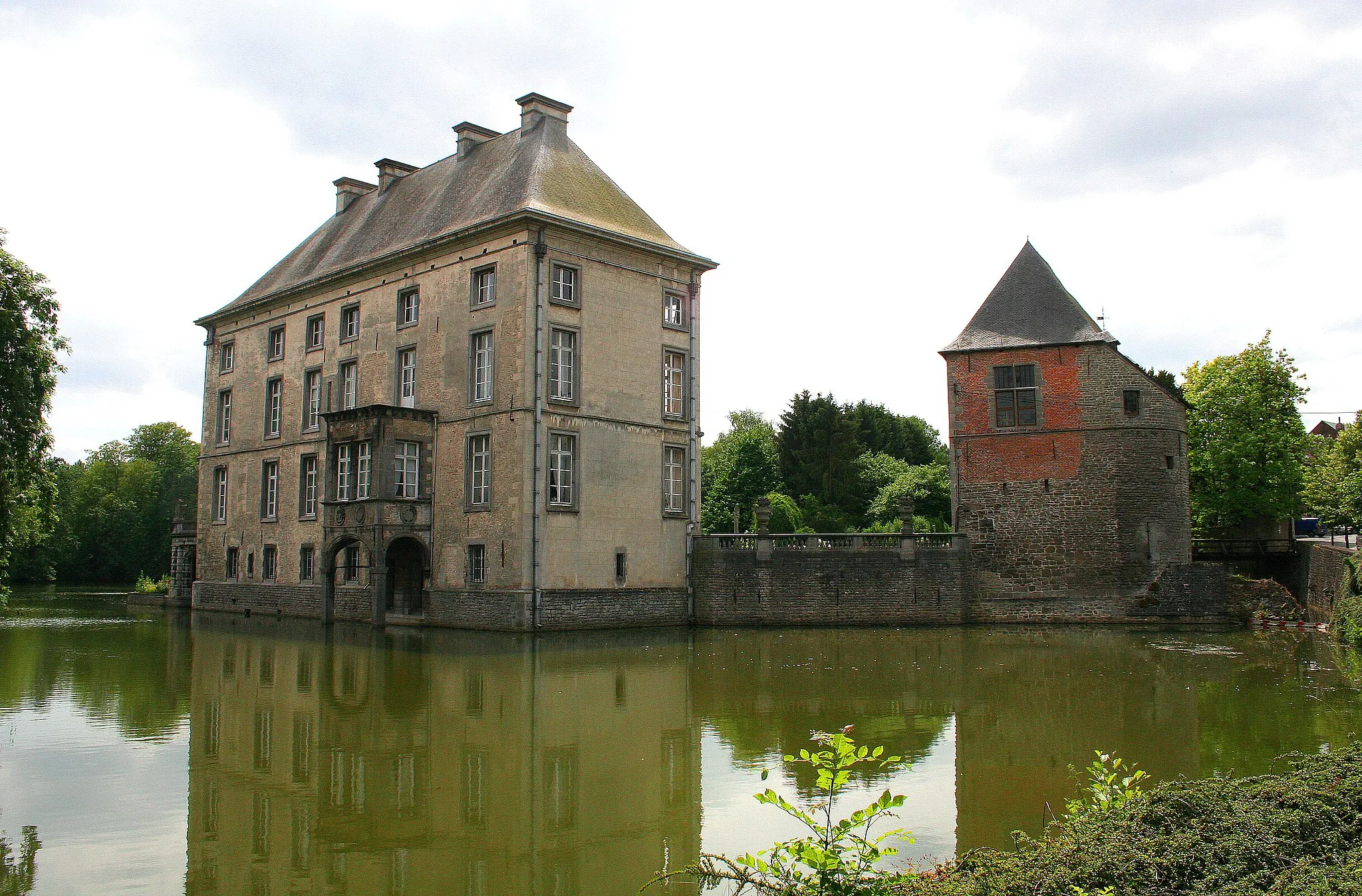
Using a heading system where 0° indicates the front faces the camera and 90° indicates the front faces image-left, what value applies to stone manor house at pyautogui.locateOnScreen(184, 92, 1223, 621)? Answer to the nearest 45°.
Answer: approximately 45°

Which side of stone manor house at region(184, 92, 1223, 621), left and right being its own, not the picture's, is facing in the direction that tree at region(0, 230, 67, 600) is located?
front

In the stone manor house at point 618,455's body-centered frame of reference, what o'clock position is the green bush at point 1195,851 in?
The green bush is roughly at 10 o'clock from the stone manor house.

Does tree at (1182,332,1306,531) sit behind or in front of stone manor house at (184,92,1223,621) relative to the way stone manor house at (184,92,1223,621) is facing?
behind

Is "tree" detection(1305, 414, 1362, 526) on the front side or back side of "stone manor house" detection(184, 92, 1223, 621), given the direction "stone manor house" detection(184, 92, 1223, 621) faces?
on the back side
